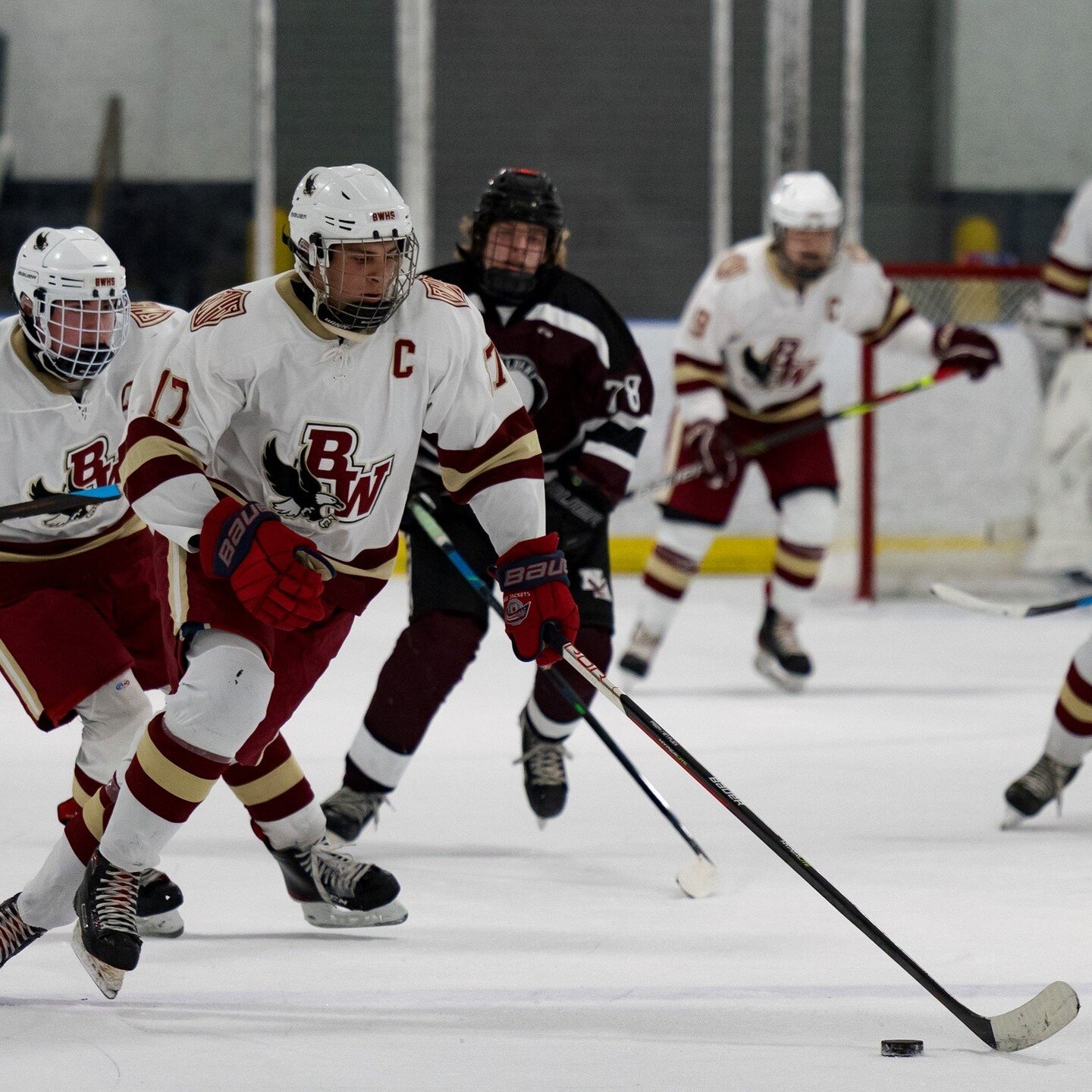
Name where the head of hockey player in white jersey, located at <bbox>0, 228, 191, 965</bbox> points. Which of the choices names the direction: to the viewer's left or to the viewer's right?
to the viewer's right

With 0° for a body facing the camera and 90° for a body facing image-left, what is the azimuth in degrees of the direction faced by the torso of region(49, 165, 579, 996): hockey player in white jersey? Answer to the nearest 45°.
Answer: approximately 0°

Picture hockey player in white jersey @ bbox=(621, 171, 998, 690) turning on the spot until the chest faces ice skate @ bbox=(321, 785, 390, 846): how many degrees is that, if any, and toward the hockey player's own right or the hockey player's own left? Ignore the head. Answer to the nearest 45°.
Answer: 0° — they already face it

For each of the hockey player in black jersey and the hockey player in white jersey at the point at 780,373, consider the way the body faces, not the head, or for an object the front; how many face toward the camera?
2

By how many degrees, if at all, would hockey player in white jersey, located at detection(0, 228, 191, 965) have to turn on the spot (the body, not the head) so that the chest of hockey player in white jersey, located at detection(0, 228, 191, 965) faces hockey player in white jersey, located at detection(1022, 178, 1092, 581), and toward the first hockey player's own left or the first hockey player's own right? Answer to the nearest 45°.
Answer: approximately 90° to the first hockey player's own left
